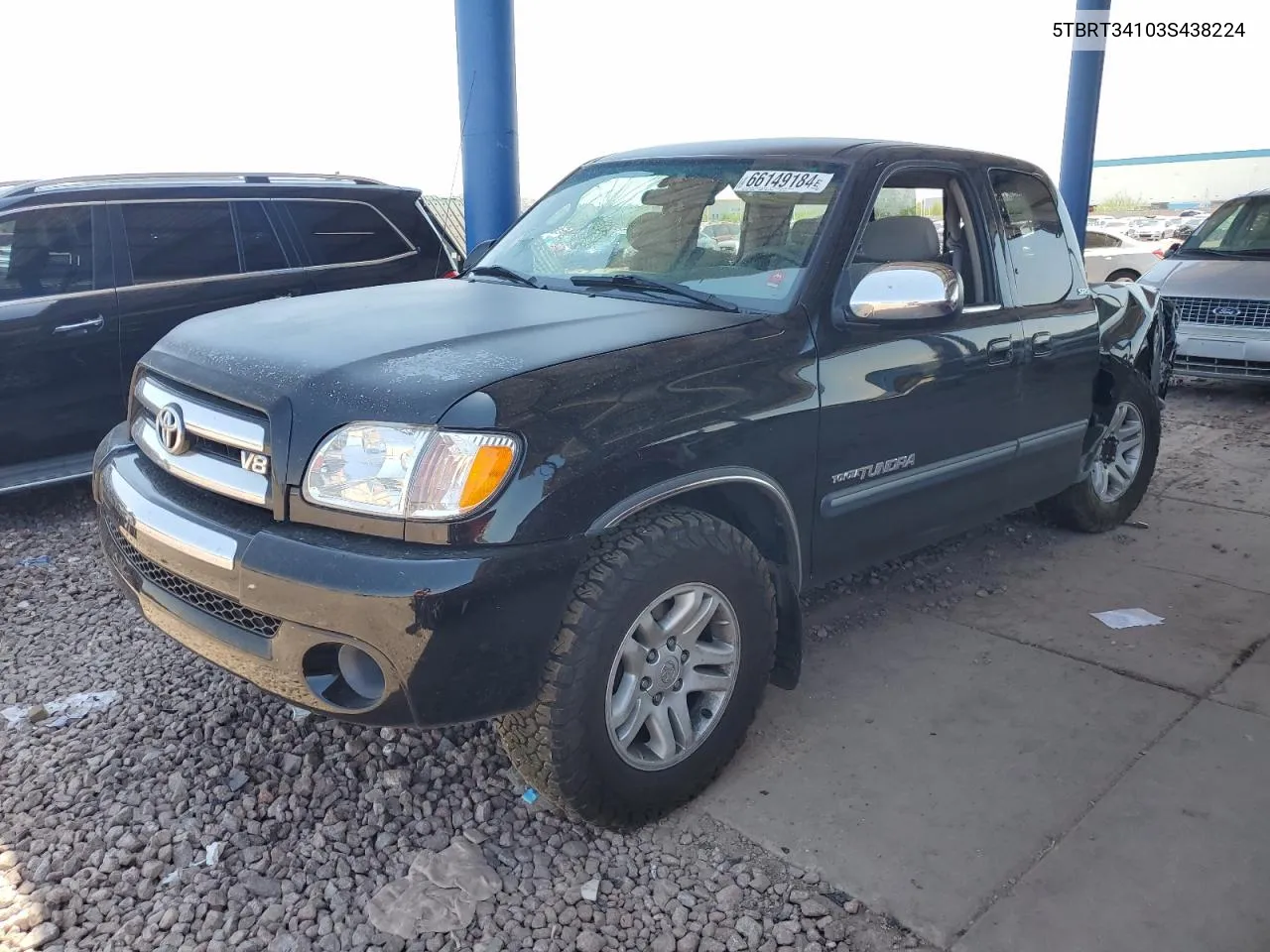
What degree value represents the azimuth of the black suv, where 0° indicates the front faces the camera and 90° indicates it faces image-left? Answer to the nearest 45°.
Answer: approximately 45°

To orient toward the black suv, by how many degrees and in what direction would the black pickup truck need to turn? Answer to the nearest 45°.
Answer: approximately 90° to its right

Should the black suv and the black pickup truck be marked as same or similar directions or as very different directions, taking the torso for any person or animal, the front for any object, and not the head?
same or similar directions

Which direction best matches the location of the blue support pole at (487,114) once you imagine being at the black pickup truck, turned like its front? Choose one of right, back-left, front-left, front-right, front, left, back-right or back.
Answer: back-right

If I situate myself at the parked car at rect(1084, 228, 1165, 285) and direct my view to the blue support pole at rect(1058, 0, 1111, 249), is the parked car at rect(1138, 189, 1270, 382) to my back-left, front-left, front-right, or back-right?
front-left

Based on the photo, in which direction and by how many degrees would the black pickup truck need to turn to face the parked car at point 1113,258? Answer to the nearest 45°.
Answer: approximately 180°

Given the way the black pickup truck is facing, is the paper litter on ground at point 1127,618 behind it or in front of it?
behind

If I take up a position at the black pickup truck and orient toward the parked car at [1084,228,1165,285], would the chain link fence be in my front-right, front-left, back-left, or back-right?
front-left

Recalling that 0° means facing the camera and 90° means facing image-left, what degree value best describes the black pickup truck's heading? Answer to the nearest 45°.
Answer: approximately 45°

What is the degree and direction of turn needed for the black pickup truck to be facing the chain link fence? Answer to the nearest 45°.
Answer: approximately 135° to its right

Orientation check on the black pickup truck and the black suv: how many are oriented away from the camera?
0

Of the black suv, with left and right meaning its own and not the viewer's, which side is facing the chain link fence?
back

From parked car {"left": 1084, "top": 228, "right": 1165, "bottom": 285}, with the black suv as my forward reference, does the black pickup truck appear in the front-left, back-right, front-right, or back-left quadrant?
front-left

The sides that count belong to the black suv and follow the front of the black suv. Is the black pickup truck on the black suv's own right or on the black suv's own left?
on the black suv's own left
